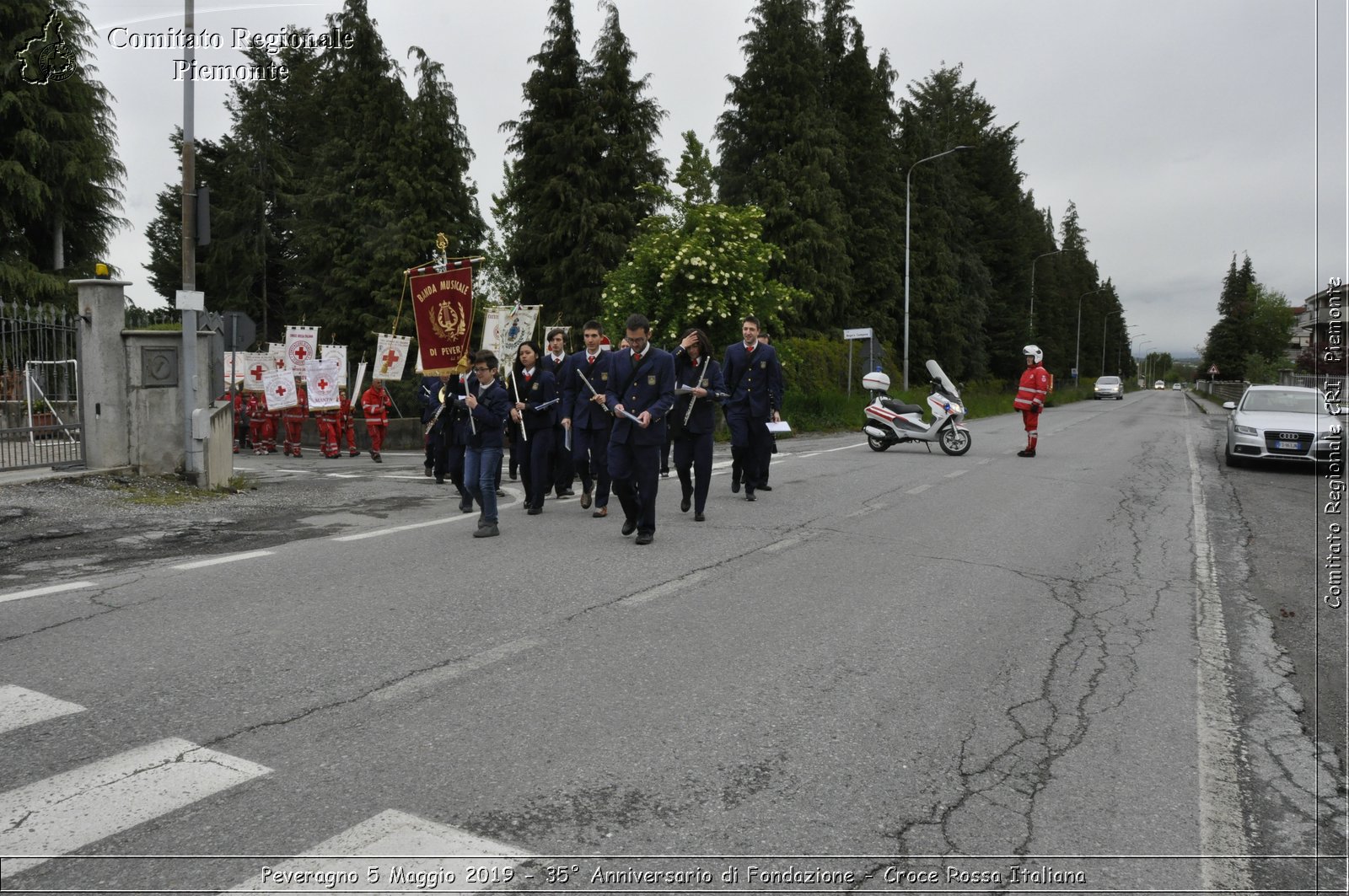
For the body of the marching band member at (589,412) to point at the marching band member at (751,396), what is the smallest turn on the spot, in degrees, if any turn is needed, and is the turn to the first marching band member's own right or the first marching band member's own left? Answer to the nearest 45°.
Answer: approximately 135° to the first marching band member's own left

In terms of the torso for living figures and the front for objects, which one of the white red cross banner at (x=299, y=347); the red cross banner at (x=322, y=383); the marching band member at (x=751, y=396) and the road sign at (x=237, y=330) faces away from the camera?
the road sign

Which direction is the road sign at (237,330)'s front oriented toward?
away from the camera

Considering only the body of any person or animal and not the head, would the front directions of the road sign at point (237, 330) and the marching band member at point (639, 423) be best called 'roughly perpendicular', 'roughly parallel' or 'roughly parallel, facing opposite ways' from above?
roughly parallel, facing opposite ways

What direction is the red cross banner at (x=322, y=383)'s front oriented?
toward the camera

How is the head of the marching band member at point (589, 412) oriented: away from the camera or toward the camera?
toward the camera

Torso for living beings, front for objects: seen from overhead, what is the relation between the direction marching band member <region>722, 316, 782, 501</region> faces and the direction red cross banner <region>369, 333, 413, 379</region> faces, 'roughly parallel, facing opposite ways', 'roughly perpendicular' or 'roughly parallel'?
roughly parallel

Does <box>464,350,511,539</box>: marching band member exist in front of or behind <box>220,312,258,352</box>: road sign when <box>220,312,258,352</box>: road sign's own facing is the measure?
behind

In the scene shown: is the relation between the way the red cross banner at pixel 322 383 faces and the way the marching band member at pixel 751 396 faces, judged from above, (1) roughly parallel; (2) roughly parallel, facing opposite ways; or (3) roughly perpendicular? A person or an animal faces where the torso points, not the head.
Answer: roughly parallel

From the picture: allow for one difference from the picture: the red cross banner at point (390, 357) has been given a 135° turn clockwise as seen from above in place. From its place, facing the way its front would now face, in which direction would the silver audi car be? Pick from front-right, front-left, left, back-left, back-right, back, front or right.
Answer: back

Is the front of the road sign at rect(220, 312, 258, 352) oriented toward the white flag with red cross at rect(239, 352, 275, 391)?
yes

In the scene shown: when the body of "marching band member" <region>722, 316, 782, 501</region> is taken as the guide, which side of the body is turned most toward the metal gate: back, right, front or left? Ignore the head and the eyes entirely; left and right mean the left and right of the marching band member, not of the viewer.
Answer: right

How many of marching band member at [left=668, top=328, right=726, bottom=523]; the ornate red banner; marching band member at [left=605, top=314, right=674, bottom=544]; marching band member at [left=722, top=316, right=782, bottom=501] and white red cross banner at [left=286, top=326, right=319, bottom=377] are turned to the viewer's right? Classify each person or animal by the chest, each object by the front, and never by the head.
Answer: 0

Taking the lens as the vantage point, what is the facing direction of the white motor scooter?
facing to the right of the viewer

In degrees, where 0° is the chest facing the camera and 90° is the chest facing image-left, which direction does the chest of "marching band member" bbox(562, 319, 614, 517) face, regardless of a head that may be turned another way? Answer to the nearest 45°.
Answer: approximately 0°

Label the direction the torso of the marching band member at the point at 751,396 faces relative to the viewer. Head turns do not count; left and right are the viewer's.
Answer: facing the viewer

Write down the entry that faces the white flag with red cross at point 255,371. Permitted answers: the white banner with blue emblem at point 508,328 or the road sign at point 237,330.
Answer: the road sign
